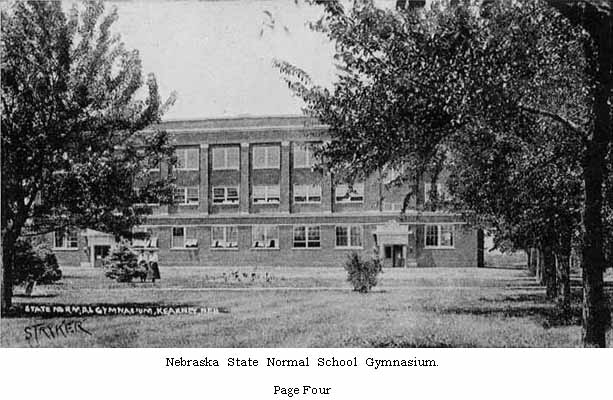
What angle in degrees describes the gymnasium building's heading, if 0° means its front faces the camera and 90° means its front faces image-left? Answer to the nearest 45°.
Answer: approximately 0°

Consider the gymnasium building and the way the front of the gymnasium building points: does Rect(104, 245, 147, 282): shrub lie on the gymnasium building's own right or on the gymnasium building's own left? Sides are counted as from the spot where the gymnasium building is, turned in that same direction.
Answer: on the gymnasium building's own right

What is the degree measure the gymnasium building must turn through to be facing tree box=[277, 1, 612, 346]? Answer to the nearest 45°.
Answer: approximately 45° to its left
